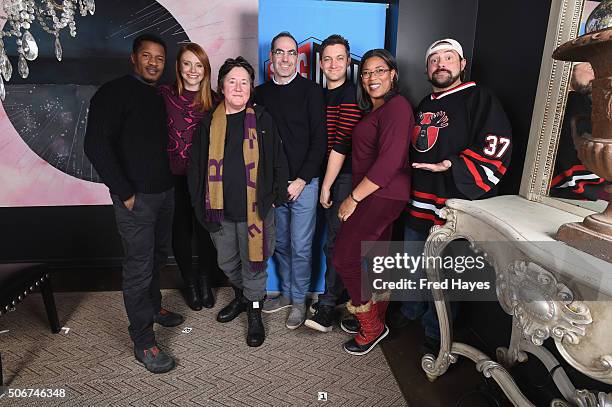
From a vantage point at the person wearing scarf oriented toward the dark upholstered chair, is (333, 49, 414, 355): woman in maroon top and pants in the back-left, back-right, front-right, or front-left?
back-left

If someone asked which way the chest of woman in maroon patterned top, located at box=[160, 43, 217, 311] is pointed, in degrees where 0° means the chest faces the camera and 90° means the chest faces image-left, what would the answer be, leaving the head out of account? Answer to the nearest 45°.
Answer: approximately 0°

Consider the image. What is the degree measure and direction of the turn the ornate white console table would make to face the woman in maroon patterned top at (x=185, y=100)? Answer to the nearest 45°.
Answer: approximately 45° to its right

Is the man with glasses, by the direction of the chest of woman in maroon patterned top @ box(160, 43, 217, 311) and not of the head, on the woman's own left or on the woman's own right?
on the woman's own left

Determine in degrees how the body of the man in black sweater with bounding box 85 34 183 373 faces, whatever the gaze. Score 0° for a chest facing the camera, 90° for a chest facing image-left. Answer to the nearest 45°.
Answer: approximately 315°

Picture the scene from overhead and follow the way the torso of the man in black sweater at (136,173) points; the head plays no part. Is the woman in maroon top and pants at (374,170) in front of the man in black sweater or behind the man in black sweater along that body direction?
in front

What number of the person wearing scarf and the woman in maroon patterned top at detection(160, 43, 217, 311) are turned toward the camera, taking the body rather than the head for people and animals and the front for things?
2

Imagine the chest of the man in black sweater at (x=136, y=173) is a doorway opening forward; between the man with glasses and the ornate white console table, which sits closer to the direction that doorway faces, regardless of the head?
the ornate white console table
